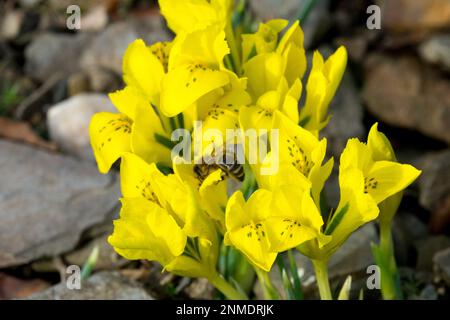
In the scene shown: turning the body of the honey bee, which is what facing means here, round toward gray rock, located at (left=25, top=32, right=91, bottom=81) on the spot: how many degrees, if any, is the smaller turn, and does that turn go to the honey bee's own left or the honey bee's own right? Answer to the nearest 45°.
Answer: approximately 45° to the honey bee's own right

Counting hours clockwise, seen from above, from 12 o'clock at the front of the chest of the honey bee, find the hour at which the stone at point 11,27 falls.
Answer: The stone is roughly at 2 o'clock from the honey bee.

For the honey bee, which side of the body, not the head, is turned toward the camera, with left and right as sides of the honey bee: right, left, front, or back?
left

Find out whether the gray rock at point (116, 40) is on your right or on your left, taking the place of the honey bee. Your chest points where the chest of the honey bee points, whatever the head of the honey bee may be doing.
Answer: on your right

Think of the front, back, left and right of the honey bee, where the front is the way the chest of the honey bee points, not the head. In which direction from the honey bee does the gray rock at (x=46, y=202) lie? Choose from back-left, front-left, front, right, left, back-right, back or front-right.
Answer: front-right
